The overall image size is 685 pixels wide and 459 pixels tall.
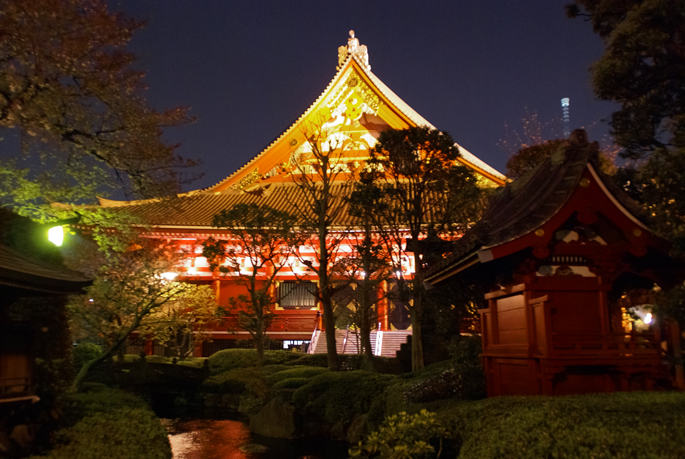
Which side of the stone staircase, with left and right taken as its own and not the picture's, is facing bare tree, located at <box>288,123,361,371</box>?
front

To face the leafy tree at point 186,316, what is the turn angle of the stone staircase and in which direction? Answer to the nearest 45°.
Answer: approximately 90° to its right

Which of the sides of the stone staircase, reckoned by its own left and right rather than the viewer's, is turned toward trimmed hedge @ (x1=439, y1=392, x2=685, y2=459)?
front

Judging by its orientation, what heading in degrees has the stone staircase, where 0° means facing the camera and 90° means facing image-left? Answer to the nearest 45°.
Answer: approximately 0°

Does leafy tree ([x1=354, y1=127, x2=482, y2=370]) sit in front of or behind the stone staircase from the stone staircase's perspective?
in front

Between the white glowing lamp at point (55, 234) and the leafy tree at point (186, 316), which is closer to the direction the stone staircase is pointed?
the white glowing lamp

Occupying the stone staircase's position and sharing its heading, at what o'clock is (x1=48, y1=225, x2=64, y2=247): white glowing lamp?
The white glowing lamp is roughly at 1 o'clock from the stone staircase.

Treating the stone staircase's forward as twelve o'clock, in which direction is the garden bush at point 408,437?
The garden bush is roughly at 12 o'clock from the stone staircase.

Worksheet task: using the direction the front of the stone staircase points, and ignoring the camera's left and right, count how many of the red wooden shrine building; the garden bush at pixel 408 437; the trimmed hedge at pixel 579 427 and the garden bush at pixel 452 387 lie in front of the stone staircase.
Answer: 4

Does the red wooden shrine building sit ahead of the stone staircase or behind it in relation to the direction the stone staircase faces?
ahead

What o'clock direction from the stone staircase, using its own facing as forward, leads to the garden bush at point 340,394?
The garden bush is roughly at 12 o'clock from the stone staircase.
